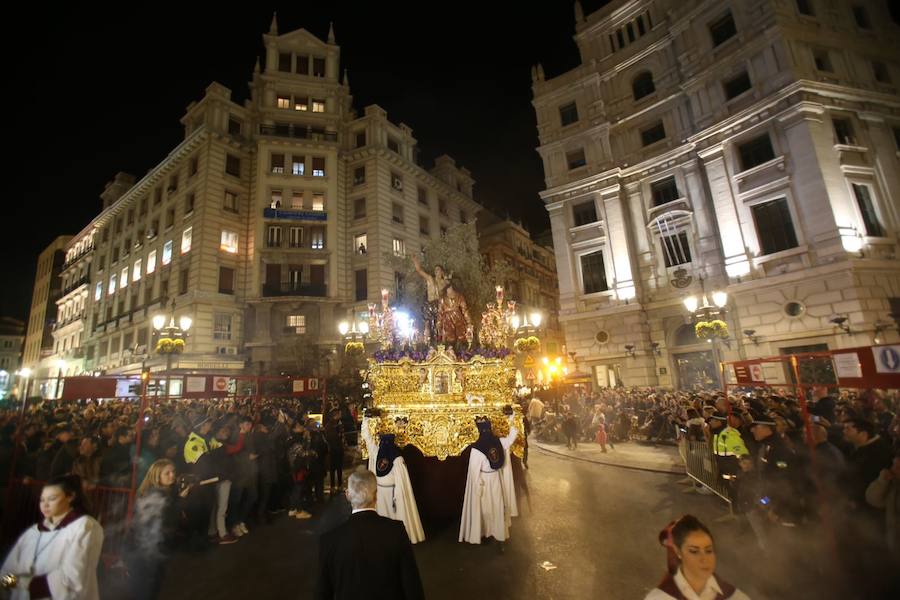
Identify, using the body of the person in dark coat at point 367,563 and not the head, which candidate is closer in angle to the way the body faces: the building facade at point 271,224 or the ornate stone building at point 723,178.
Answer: the building facade

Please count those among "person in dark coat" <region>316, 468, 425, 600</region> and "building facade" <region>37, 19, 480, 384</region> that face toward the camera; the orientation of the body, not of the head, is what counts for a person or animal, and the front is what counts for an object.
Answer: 1

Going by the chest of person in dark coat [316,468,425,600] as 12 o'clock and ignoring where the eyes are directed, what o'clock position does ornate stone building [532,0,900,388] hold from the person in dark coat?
The ornate stone building is roughly at 2 o'clock from the person in dark coat.

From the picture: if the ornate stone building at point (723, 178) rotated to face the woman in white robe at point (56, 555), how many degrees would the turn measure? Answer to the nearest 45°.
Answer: approximately 45° to its left

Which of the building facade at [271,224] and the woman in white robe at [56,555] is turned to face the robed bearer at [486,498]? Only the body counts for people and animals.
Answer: the building facade

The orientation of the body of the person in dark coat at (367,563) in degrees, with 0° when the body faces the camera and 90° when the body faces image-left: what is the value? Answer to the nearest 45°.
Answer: approximately 180°

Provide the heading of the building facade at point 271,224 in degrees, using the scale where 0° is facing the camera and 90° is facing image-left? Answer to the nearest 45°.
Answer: approximately 0°

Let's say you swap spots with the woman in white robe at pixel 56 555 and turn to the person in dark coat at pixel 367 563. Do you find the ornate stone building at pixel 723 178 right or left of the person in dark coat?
left

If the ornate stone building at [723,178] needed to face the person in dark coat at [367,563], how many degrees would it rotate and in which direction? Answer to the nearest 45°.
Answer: approximately 45° to its left

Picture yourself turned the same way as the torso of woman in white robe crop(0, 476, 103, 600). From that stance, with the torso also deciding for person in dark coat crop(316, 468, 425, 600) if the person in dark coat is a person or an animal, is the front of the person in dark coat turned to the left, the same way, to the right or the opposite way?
the opposite way

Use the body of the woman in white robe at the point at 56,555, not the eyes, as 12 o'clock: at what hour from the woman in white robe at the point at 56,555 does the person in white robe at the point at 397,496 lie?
the person in white robe at the point at 397,496 is roughly at 7 o'clock from the woman in white robe at the point at 56,555.

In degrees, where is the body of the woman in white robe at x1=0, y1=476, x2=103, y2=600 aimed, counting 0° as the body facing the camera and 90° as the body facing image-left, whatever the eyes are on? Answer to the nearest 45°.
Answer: approximately 45°
